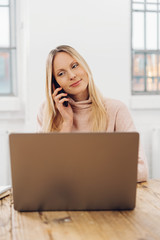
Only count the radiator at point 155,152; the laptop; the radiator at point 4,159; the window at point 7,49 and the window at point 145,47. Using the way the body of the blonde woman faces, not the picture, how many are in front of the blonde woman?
1

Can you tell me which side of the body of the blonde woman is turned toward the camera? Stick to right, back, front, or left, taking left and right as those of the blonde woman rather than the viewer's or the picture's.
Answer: front

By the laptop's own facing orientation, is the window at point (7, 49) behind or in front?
in front

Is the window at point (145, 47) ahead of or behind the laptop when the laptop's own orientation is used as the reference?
ahead

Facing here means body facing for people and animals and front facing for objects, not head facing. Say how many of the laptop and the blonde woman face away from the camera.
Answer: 1

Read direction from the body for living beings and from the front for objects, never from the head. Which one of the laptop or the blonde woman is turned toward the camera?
the blonde woman

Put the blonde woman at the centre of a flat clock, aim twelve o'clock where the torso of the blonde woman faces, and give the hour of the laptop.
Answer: The laptop is roughly at 12 o'clock from the blonde woman.

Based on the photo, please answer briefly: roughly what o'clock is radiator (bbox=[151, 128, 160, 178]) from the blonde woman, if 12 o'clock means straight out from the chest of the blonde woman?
The radiator is roughly at 7 o'clock from the blonde woman.

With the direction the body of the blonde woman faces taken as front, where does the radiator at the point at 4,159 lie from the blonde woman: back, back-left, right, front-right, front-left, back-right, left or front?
back-right

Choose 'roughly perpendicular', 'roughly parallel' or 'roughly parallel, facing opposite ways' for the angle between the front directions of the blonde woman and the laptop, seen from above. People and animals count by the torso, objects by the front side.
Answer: roughly parallel, facing opposite ways

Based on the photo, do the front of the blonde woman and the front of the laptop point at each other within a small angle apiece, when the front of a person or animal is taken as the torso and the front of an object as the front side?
yes

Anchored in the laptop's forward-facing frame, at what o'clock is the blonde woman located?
The blonde woman is roughly at 12 o'clock from the laptop.

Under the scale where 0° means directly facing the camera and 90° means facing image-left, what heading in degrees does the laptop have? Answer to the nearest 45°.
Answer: approximately 180°
